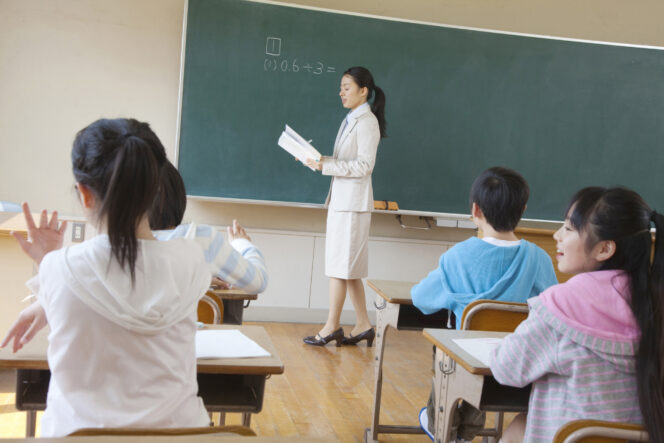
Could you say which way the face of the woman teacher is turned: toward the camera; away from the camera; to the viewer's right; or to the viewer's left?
to the viewer's left

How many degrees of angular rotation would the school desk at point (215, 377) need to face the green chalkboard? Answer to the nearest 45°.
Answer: approximately 135° to its left

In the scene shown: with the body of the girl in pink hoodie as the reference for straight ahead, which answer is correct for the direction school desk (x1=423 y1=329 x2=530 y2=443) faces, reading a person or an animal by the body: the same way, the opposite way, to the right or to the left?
the opposite way

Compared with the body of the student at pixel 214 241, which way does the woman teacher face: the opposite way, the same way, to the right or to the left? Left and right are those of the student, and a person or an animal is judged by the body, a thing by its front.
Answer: to the left

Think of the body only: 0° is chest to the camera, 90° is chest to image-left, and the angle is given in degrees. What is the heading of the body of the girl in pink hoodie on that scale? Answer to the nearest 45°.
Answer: approximately 135°

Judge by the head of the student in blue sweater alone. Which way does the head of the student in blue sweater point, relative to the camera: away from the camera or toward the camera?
away from the camera

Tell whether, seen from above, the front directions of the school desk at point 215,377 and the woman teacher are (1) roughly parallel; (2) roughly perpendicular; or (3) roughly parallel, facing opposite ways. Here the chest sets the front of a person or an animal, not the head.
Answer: roughly perpendicular

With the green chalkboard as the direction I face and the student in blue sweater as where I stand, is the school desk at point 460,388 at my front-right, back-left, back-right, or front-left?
back-left

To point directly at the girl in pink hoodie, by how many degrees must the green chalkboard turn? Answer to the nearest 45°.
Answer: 0° — it already faces them

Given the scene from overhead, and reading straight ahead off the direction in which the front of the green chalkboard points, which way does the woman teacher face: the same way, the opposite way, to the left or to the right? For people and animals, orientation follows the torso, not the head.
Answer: to the right

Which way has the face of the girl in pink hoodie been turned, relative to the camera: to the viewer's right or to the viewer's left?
to the viewer's left

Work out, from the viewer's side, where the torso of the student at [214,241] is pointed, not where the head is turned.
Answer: away from the camera

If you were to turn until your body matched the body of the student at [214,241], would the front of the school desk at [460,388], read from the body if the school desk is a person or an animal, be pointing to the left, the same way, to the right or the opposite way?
the opposite way

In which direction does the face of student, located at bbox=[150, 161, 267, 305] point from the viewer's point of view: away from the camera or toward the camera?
away from the camera
